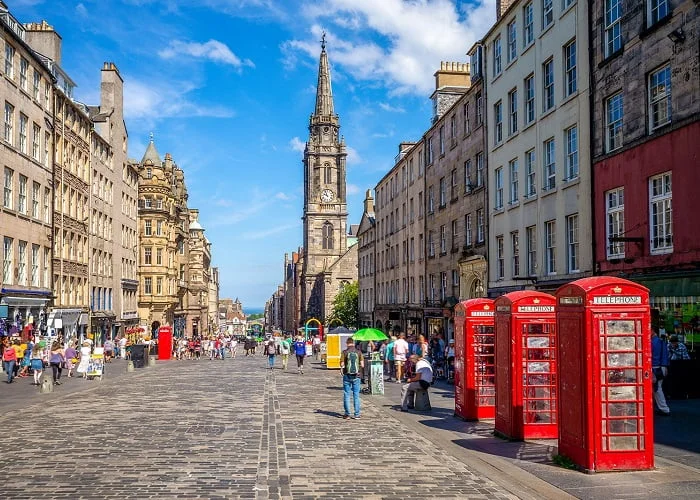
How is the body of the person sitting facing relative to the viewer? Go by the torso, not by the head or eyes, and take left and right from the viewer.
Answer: facing to the left of the viewer

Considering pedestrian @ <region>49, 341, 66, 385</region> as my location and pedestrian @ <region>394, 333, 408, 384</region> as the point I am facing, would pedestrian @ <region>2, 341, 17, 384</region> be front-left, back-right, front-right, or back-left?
back-left

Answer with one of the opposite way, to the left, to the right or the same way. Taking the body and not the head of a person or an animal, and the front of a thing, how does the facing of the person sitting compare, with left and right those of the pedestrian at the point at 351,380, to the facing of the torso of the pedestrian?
to the left

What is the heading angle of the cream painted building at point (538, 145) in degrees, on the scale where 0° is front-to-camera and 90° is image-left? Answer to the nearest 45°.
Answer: approximately 45°

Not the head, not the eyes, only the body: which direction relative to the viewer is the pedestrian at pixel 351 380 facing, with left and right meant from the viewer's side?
facing away from the viewer

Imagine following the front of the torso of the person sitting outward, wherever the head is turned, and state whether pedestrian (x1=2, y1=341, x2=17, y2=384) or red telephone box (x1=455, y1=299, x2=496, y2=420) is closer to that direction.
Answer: the pedestrian
